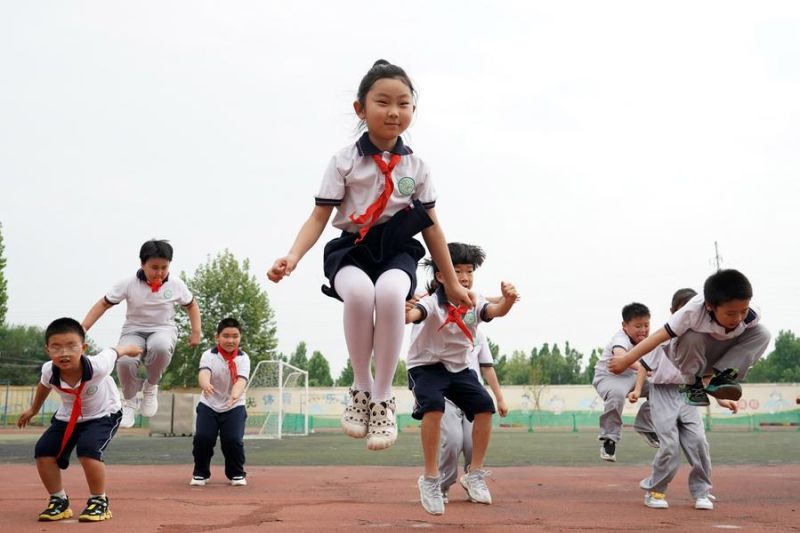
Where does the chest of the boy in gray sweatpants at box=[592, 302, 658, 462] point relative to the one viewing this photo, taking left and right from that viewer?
facing the viewer and to the right of the viewer

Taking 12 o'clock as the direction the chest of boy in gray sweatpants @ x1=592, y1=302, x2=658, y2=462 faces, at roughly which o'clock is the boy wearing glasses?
The boy wearing glasses is roughly at 3 o'clock from the boy in gray sweatpants.

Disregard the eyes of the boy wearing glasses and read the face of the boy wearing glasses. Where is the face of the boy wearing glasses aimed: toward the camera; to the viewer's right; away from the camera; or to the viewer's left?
toward the camera
